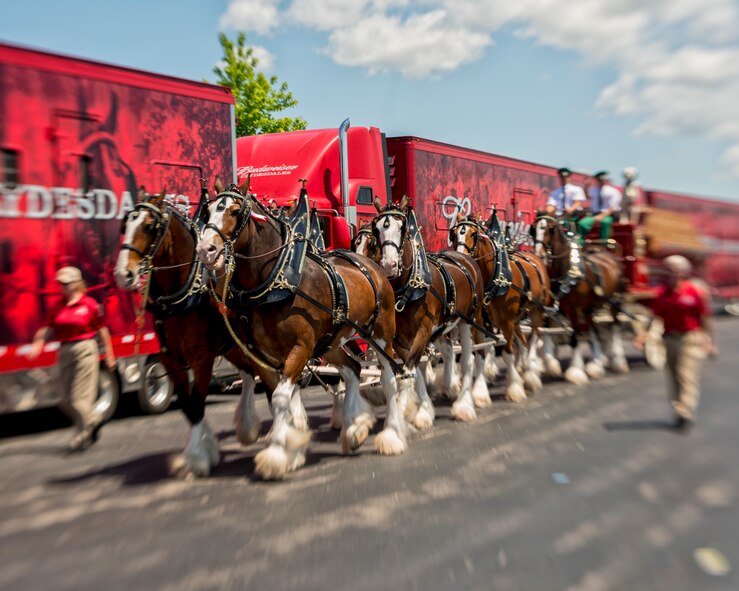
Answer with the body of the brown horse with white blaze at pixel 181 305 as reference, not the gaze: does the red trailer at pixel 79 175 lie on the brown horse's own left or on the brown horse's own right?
on the brown horse's own right

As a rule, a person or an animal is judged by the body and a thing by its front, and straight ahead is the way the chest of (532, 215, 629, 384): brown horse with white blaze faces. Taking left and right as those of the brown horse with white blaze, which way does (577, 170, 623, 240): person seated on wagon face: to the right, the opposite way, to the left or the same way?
the same way

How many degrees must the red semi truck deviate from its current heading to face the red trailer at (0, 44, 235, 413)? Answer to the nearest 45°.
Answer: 0° — it already faces it

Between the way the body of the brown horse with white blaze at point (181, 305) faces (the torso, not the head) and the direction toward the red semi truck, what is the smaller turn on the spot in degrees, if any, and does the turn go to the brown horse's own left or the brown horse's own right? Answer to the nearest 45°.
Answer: approximately 180°

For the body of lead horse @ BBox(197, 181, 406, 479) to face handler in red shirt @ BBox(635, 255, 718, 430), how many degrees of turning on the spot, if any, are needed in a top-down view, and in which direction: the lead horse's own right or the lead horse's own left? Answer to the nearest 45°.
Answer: approximately 135° to the lead horse's own left

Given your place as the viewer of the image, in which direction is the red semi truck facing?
facing the viewer and to the left of the viewer

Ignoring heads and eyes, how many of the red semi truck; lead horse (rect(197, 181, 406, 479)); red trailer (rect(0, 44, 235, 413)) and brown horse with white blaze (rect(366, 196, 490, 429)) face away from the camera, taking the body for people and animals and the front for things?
0

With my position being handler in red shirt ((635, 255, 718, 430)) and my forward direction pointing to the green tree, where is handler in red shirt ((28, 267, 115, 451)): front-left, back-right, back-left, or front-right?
front-left

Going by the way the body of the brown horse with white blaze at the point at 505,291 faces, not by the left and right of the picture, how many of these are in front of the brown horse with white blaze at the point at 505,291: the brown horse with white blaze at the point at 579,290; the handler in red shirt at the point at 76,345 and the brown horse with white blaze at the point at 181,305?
2

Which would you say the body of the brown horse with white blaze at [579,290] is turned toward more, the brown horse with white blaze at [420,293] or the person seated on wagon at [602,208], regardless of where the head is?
the brown horse with white blaze

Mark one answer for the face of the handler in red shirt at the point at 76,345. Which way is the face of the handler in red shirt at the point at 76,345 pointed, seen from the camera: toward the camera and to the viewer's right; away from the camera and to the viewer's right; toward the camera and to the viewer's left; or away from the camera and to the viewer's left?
toward the camera and to the viewer's left

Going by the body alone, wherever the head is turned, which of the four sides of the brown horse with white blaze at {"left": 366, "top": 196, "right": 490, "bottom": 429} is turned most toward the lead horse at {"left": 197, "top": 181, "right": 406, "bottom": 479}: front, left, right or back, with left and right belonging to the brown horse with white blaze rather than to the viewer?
front

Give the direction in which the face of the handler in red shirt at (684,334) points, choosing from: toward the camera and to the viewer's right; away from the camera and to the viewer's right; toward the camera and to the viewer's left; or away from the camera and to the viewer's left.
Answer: toward the camera and to the viewer's left

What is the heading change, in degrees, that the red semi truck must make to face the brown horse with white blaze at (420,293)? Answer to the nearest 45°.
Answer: approximately 45° to its left

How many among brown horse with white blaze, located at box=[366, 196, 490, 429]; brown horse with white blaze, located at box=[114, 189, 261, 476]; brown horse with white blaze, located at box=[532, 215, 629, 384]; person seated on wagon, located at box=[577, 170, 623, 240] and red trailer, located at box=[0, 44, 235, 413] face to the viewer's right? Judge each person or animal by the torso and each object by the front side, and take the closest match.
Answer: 0

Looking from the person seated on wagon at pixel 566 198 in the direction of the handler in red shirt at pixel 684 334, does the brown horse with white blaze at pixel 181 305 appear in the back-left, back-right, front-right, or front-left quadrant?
front-right

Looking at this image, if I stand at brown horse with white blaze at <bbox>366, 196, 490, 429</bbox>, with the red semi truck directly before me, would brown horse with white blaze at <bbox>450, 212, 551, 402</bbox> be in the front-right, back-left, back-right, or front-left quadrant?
front-right

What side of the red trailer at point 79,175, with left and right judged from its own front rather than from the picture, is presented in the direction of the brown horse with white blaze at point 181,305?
left

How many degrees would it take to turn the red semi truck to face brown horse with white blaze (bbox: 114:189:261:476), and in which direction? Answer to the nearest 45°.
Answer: approximately 45° to its left

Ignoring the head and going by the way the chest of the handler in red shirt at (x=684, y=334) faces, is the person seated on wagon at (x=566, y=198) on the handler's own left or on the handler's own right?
on the handler's own right
